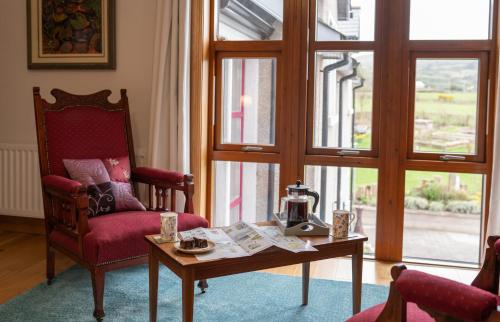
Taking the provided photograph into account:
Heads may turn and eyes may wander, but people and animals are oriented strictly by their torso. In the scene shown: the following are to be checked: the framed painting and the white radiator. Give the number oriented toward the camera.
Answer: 2

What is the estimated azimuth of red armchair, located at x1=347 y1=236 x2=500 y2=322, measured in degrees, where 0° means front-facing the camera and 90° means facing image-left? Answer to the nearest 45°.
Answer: approximately 135°

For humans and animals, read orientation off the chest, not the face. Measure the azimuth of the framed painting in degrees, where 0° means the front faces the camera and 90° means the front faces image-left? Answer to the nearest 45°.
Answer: approximately 0°

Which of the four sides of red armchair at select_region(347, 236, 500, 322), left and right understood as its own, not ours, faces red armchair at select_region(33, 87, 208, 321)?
front

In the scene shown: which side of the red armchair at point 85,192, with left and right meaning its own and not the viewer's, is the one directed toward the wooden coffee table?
front

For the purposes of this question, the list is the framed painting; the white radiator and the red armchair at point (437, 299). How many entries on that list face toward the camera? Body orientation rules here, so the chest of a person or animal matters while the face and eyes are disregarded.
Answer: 2

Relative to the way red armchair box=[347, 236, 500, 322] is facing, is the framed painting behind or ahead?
ahead

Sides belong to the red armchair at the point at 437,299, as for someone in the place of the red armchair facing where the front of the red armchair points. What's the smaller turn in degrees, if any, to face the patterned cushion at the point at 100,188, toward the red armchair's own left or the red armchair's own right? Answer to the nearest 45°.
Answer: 0° — it already faces it

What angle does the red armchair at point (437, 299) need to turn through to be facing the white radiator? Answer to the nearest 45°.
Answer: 0° — it already faces it

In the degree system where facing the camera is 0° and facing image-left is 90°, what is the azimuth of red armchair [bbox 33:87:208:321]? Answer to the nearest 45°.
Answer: approximately 315°

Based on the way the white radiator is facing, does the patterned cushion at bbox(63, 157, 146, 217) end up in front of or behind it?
in front
